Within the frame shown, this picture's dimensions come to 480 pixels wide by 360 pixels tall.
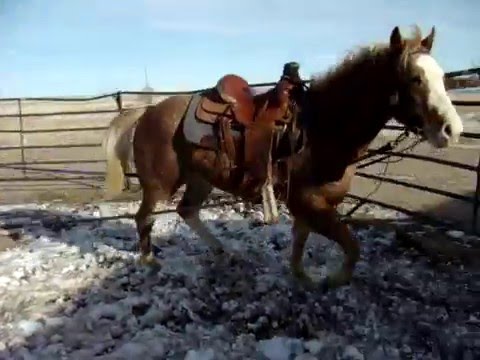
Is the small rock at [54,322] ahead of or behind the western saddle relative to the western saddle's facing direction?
behind

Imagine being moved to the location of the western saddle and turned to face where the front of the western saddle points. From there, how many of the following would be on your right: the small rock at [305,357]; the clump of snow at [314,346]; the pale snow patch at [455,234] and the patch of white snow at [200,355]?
3

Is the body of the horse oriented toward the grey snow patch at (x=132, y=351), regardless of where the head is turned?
no

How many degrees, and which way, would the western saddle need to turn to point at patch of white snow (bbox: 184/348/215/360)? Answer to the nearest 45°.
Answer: approximately 90° to its right

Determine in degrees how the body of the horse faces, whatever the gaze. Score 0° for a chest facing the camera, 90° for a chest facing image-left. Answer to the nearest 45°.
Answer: approximately 315°

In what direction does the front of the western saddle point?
to the viewer's right

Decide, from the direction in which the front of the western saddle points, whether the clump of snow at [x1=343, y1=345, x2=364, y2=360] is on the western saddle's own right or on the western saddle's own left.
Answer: on the western saddle's own right

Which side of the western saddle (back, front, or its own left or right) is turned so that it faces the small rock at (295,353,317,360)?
right

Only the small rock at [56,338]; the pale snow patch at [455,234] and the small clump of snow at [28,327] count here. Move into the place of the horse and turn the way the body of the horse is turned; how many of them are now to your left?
1

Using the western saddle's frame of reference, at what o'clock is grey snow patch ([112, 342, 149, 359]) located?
The grey snow patch is roughly at 4 o'clock from the western saddle.

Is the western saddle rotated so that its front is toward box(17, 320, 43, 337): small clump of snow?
no

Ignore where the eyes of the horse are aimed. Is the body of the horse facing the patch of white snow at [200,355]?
no

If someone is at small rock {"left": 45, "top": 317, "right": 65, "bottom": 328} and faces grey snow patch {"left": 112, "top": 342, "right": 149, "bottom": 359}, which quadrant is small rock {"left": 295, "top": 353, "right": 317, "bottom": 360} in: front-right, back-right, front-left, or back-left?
front-left

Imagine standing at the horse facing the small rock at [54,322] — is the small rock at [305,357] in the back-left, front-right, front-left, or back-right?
front-left

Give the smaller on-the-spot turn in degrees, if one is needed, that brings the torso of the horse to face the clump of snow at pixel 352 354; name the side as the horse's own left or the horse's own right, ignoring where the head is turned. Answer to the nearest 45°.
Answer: approximately 45° to the horse's own right

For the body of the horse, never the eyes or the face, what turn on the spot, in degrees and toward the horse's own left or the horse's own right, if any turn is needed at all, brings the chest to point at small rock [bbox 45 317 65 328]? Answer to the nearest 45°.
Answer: approximately 135° to the horse's own right
